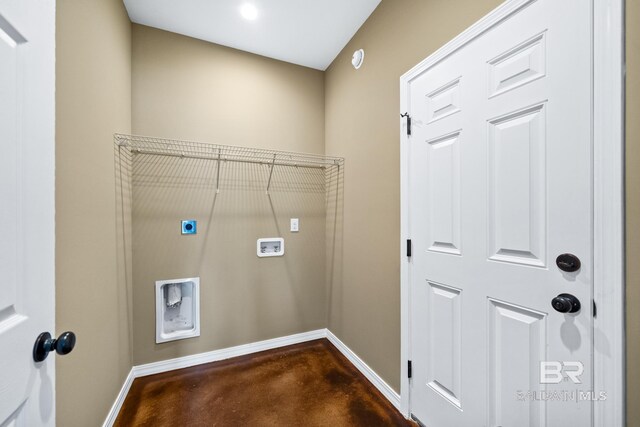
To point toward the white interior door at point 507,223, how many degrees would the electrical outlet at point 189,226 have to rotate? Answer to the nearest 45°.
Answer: approximately 45° to its left

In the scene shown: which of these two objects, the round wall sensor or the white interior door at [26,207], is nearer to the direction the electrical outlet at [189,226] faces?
the white interior door

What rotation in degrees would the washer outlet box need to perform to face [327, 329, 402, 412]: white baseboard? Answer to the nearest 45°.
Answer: approximately 45° to its left

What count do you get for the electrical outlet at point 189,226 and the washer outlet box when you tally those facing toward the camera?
2

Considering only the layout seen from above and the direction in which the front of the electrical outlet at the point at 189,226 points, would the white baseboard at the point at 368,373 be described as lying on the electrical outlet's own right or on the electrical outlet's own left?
on the electrical outlet's own left

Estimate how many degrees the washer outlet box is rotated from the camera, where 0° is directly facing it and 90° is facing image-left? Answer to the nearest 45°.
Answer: approximately 0°
